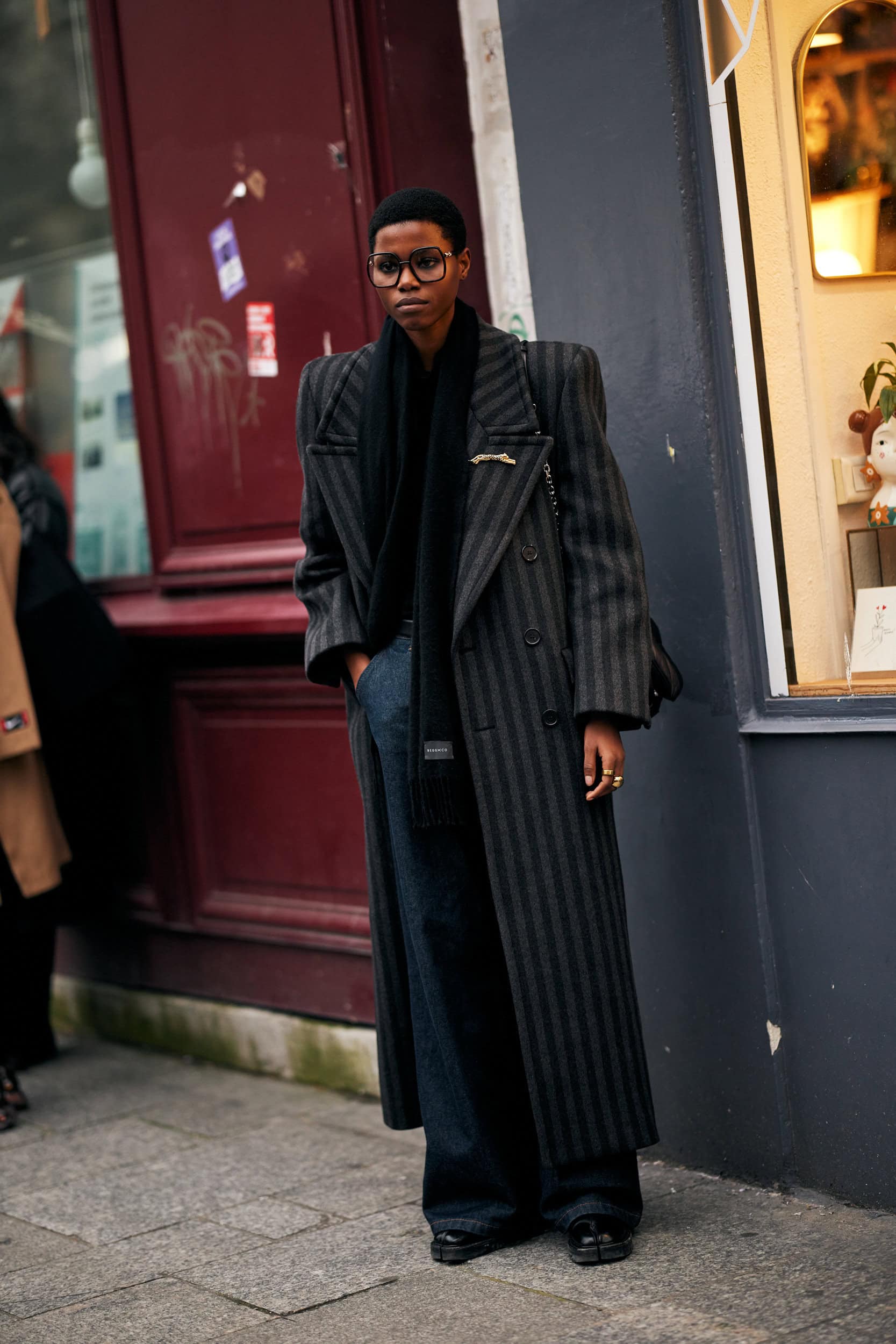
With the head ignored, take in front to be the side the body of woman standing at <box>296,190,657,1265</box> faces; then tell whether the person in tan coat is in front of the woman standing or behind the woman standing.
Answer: behind

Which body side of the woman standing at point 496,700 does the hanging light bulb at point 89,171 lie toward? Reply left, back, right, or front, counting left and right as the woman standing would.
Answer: back

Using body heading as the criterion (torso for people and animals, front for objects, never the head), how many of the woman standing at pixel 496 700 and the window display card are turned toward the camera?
2

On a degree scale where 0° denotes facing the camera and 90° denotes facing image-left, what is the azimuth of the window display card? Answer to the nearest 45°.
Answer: approximately 0°

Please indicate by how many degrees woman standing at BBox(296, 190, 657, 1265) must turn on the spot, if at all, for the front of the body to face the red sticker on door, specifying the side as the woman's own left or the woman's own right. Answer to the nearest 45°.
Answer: approximately 180°

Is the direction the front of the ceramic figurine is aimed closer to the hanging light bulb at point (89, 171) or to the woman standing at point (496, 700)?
the woman standing

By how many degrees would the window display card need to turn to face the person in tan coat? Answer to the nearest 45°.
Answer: approximately 90° to its right

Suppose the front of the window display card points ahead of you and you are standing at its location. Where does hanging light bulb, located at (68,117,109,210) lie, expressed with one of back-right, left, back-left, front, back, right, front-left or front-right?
back-right
